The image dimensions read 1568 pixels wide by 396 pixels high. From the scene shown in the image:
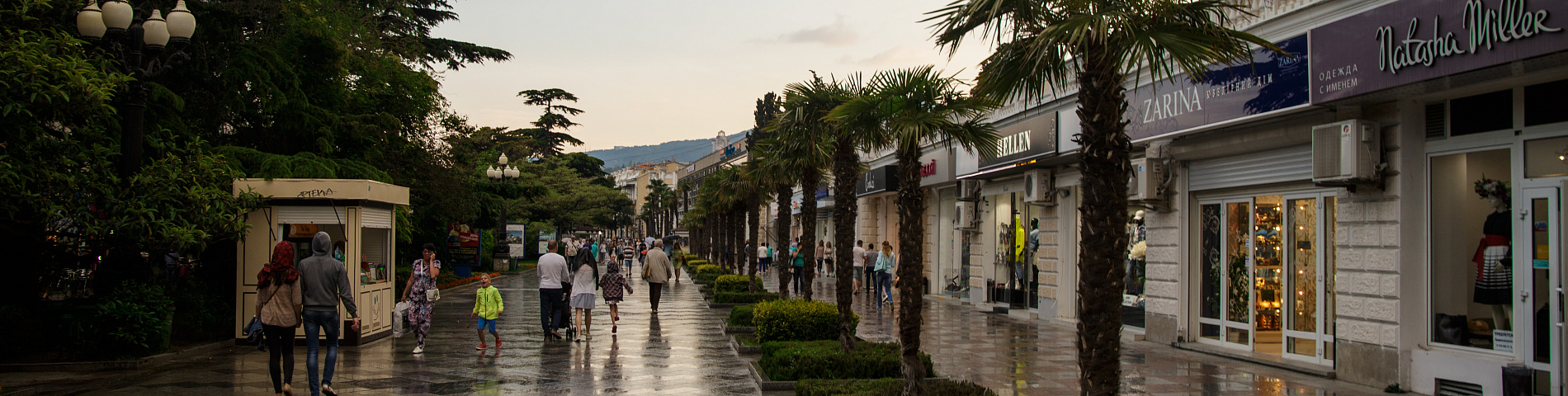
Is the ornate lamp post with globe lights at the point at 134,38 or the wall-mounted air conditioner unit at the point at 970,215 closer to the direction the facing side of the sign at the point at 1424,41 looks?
the ornate lamp post with globe lights

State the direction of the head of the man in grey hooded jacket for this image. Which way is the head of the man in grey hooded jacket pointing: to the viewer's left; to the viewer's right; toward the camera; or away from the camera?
away from the camera

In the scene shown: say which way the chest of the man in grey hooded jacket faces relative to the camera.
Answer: away from the camera

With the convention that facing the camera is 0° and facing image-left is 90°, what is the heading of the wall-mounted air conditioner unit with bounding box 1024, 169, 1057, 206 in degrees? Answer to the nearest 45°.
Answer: approximately 90°

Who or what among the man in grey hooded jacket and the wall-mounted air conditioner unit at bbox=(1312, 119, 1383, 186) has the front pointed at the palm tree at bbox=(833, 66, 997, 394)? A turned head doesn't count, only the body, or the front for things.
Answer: the wall-mounted air conditioner unit

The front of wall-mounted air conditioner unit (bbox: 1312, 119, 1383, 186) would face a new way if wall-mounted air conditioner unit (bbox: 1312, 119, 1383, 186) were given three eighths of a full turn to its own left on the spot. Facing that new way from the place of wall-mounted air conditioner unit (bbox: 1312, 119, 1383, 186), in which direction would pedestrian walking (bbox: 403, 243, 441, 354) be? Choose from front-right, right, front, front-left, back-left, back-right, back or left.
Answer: back

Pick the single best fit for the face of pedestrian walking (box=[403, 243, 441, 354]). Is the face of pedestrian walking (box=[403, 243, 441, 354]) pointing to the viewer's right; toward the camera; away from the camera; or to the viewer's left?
toward the camera

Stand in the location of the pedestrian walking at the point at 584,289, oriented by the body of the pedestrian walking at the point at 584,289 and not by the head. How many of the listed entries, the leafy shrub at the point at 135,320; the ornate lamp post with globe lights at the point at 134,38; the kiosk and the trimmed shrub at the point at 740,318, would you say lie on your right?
1

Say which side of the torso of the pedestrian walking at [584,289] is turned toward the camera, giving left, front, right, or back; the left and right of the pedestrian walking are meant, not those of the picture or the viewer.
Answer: back

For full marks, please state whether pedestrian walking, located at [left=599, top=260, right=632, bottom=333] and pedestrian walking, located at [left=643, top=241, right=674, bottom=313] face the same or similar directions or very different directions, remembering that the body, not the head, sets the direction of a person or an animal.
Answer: same or similar directions

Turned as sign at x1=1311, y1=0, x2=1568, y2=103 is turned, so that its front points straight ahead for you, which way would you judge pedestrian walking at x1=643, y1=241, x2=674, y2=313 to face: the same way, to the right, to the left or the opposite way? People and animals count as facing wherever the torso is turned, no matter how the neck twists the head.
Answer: to the right

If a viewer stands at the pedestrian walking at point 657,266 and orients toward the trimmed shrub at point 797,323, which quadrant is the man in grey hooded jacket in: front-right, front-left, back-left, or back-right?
front-right

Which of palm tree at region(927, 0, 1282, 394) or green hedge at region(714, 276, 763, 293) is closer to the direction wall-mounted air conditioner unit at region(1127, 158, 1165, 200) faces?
the palm tree

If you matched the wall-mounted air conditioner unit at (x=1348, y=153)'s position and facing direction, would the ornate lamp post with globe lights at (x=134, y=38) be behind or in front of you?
in front

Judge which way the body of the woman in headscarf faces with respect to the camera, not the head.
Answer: away from the camera

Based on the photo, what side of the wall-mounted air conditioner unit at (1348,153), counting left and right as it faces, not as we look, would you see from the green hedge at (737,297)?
right

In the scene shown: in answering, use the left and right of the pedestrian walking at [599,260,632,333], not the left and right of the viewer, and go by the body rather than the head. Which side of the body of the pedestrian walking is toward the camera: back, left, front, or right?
back

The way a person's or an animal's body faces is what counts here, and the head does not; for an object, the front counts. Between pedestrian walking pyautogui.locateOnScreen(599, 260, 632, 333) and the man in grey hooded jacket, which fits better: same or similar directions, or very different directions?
same or similar directions
